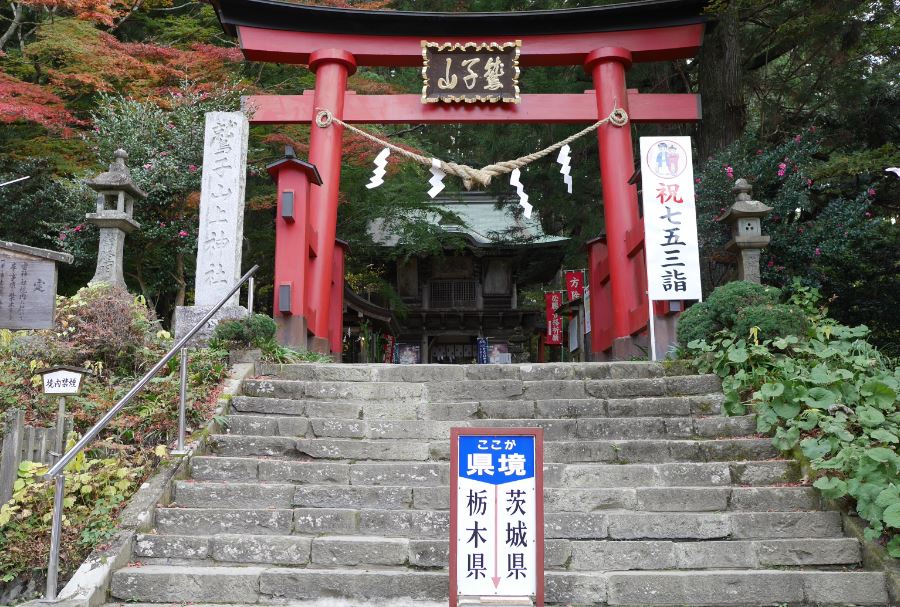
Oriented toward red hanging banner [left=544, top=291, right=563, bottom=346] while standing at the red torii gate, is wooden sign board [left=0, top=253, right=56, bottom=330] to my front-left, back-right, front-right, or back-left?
back-left

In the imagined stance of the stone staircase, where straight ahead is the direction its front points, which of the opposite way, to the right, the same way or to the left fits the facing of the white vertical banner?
the same way

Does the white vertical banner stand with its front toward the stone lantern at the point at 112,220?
no

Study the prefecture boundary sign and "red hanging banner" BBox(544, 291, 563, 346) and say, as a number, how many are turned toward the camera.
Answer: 2

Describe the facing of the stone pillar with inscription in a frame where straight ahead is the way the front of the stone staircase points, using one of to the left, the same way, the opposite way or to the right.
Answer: the same way

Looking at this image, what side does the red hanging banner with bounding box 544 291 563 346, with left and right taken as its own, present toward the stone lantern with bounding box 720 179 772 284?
front

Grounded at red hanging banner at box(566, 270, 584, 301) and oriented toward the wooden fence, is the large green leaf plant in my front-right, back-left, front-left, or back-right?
front-left

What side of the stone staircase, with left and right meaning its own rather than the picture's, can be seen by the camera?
front

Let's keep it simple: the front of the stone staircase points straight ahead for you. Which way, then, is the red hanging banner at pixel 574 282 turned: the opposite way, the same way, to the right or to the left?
the same way

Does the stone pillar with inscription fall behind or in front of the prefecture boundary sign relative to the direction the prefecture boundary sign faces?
behind

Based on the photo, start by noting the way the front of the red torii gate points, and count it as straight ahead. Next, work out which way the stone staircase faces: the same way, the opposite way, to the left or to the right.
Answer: the same way

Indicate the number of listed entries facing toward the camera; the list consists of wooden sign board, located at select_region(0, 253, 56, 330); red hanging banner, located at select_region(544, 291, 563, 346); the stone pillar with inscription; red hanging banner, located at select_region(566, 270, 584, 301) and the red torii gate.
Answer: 5

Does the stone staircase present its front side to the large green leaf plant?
no

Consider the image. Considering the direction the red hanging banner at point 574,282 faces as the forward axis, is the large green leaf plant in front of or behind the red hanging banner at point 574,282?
in front

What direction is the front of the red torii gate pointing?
toward the camera

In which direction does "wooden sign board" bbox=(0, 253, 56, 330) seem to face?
toward the camera

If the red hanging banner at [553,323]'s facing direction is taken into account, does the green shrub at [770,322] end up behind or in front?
in front

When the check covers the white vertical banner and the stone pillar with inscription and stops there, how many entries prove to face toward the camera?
2

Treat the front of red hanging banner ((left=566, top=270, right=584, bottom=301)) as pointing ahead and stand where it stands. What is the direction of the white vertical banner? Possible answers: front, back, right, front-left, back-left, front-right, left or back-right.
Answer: front
